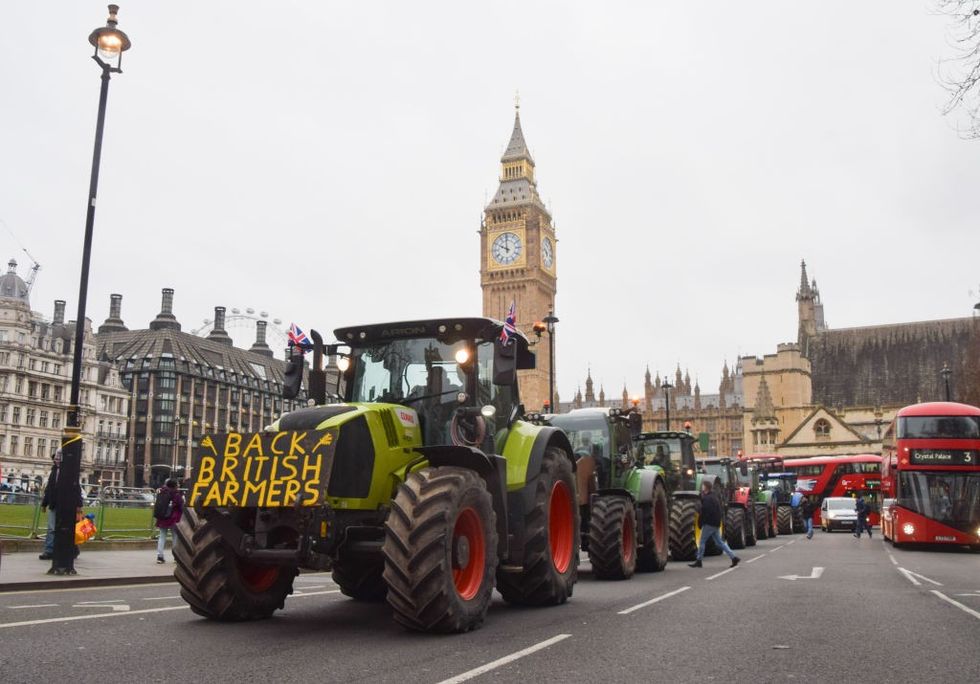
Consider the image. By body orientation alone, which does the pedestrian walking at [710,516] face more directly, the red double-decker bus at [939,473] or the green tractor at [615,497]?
the green tractor

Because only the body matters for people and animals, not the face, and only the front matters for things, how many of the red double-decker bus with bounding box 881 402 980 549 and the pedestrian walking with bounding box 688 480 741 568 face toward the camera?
1

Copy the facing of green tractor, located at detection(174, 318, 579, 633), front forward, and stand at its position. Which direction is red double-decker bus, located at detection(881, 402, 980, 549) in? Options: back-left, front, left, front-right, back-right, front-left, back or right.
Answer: back

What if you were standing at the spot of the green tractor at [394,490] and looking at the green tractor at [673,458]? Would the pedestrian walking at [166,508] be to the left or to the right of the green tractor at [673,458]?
left

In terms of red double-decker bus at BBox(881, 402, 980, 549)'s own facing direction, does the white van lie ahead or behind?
behind

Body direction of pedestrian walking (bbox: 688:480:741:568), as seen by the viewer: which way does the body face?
to the viewer's left

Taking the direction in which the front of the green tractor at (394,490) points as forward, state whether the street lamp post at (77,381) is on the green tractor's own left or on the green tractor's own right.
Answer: on the green tractor's own right

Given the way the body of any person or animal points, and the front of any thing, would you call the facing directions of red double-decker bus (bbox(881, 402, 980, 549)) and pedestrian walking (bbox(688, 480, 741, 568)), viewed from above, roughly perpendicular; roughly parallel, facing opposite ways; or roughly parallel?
roughly perpendicular

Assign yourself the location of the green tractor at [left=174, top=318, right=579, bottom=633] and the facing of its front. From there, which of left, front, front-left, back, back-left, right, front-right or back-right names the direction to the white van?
back

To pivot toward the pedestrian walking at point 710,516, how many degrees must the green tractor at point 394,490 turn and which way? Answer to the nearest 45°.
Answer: approximately 180°

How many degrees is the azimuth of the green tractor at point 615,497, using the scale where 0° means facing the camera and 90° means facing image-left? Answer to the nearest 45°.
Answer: approximately 45°

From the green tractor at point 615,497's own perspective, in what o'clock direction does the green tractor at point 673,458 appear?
the green tractor at point 673,458 is roughly at 5 o'clock from the green tractor at point 615,497.
